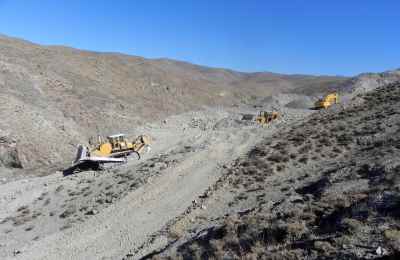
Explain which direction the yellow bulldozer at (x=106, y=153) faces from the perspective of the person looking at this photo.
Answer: facing to the left of the viewer
